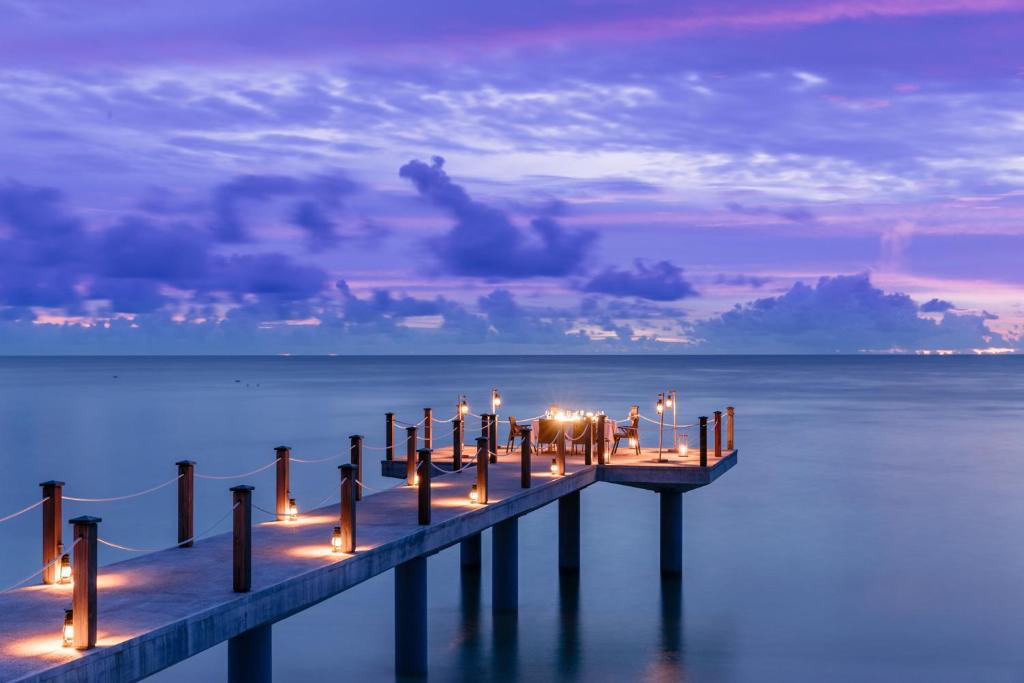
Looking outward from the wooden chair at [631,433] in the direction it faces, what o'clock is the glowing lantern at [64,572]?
The glowing lantern is roughly at 10 o'clock from the wooden chair.

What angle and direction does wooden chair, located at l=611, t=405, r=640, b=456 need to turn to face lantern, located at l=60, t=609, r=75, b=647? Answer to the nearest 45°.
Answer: approximately 90° to its left

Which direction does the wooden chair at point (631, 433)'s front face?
to the viewer's left

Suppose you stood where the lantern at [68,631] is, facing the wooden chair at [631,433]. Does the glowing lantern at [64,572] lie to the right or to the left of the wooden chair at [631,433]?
left
